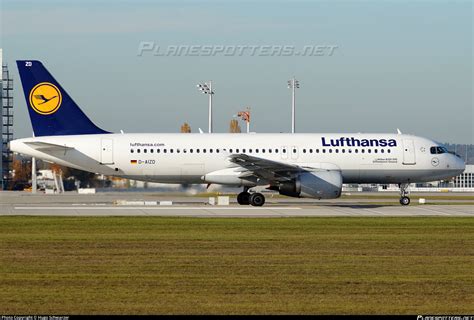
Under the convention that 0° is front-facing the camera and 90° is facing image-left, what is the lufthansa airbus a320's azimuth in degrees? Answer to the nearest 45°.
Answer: approximately 270°
